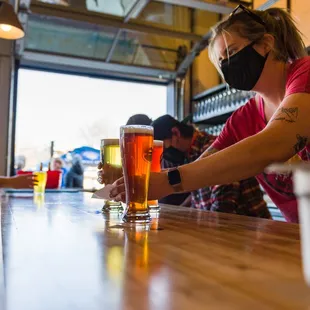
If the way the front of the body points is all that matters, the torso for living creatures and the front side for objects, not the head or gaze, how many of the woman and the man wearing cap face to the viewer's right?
0

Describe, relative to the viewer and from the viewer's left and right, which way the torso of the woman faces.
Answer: facing the viewer and to the left of the viewer

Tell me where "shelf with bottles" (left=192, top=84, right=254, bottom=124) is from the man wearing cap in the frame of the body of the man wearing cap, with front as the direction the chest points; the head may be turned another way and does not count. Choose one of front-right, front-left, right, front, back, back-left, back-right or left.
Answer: right

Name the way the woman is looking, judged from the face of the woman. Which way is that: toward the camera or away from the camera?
toward the camera

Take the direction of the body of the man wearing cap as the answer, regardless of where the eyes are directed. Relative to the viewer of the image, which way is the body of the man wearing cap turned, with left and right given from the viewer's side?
facing to the left of the viewer

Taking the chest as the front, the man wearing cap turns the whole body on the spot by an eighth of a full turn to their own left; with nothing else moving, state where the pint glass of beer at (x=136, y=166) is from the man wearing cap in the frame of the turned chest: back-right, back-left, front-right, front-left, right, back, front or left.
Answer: front-left

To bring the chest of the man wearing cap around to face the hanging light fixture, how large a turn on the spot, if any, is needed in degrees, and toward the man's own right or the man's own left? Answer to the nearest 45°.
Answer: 0° — they already face it
